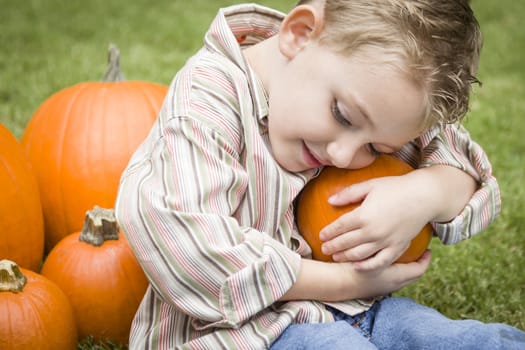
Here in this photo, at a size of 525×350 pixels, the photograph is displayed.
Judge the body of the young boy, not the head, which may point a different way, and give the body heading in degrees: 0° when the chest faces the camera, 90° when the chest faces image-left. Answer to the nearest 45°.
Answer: approximately 315°

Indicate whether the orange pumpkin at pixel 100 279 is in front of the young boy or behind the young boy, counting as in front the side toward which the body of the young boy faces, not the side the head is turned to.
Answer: behind

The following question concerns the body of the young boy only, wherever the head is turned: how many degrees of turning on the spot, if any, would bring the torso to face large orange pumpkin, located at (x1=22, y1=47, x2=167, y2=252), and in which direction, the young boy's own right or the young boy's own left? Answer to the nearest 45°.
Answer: approximately 180°

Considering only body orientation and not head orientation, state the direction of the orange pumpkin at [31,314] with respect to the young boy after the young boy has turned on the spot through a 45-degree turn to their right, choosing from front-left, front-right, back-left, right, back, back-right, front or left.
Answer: right

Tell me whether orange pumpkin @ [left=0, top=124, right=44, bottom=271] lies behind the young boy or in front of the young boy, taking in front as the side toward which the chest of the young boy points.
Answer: behind
